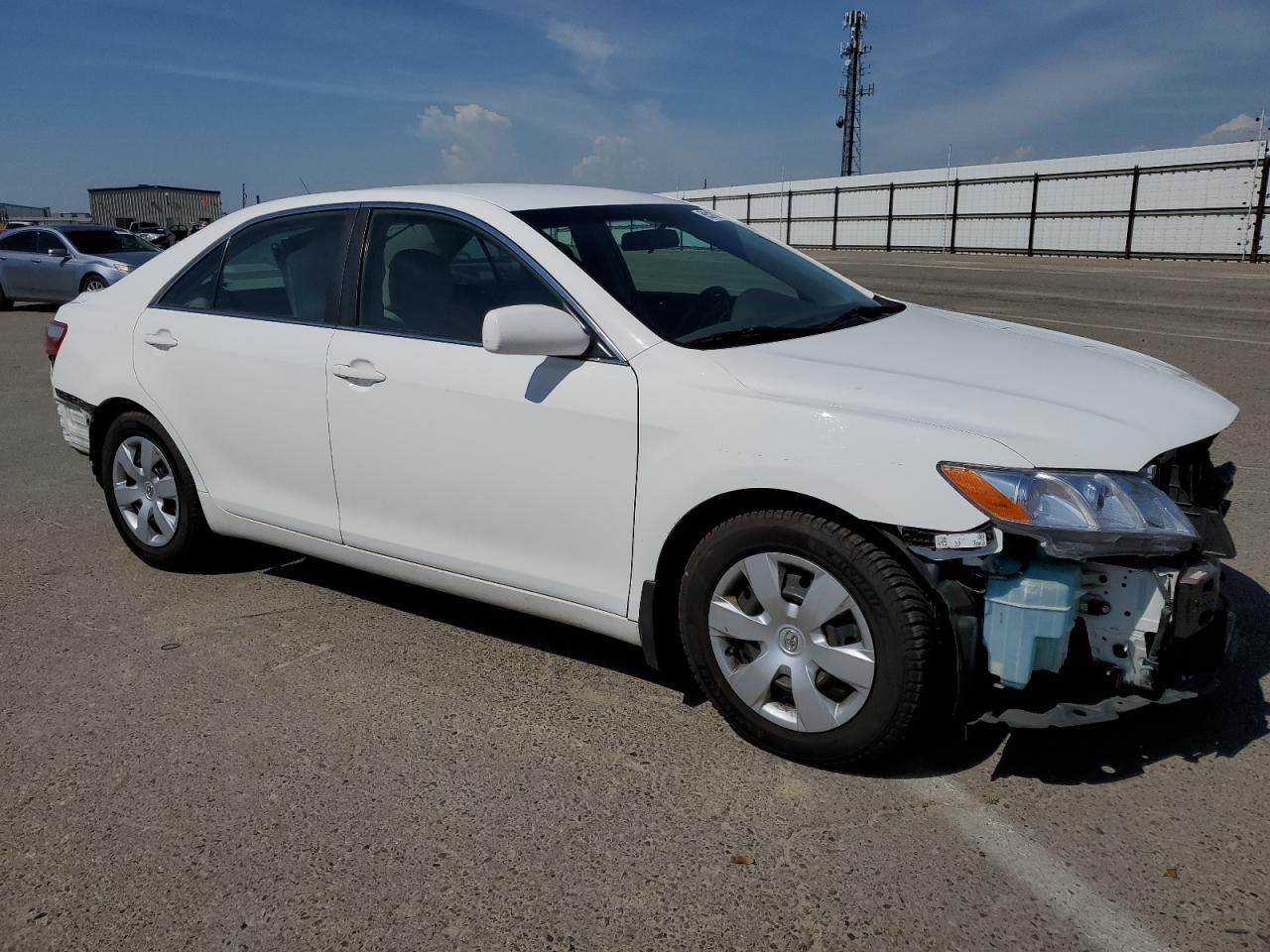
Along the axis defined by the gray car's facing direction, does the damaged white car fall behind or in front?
in front

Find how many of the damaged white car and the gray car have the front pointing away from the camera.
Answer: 0

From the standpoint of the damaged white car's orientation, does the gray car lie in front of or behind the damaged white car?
behind

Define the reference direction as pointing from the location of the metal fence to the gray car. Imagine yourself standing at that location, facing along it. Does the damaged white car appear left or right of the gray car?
left

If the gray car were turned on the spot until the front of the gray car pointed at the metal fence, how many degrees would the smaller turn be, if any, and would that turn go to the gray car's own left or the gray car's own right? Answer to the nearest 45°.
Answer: approximately 45° to the gray car's own left

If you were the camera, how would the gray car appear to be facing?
facing the viewer and to the right of the viewer

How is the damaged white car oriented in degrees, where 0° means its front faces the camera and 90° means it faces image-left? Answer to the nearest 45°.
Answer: approximately 315°

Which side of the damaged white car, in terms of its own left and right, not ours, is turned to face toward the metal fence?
left
